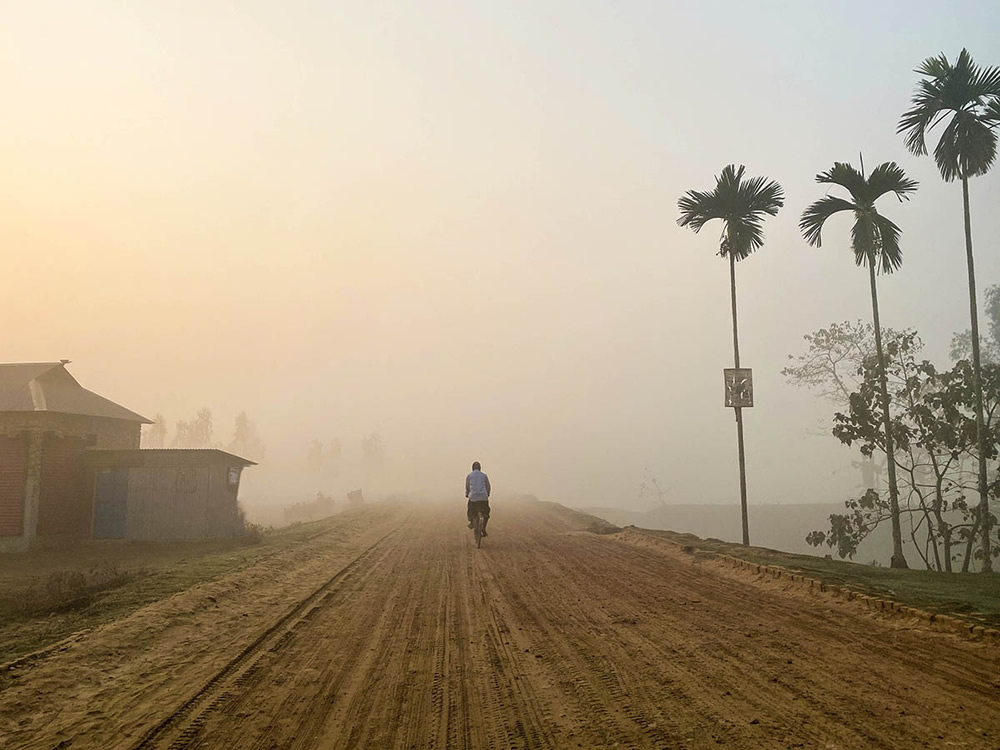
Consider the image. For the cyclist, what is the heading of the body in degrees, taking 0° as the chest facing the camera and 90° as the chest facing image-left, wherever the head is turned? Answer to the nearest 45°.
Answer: approximately 180°

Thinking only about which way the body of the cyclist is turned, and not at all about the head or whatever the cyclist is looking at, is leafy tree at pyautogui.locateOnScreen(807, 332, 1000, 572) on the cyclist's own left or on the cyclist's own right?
on the cyclist's own right

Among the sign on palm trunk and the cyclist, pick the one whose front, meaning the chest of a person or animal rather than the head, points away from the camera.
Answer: the cyclist

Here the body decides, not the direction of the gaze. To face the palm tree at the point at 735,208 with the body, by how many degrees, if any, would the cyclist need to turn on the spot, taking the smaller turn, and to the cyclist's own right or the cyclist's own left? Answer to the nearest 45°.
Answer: approximately 45° to the cyclist's own right

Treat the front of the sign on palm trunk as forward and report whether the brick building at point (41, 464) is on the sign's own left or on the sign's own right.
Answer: on the sign's own right

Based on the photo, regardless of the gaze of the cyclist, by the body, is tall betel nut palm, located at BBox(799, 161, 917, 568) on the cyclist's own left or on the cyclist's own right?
on the cyclist's own right

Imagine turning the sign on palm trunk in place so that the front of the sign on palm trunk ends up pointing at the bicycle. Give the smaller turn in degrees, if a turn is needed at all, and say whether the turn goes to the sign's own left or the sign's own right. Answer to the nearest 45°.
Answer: approximately 45° to the sign's own right

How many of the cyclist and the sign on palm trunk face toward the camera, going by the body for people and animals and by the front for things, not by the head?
1

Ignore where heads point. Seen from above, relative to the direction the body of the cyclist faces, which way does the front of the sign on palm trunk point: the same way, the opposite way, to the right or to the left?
the opposite way

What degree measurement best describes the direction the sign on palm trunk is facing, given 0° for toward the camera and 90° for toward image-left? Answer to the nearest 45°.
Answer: approximately 0°

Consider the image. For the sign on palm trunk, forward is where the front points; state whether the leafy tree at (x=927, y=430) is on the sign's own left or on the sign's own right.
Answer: on the sign's own left
